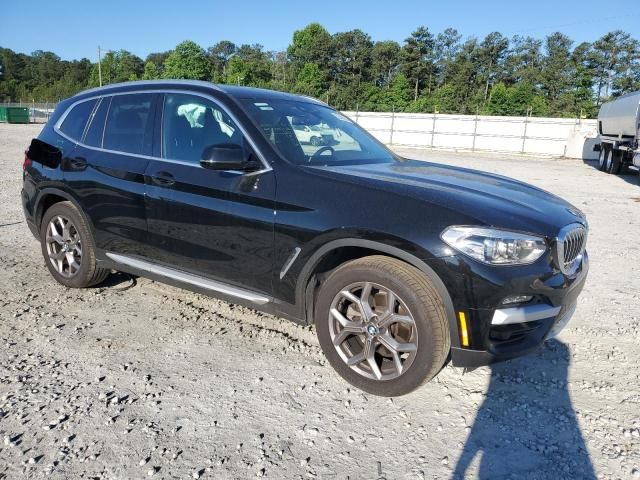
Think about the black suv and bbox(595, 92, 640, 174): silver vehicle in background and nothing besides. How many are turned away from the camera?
0

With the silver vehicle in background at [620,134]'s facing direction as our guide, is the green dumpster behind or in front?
behind

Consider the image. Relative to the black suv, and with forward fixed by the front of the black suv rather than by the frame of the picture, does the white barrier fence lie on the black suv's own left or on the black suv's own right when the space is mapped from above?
on the black suv's own left

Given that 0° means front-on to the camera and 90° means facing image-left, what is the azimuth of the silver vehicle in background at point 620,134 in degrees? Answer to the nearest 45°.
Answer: approximately 315°

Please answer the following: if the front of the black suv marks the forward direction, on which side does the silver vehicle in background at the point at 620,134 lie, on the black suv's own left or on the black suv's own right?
on the black suv's own left

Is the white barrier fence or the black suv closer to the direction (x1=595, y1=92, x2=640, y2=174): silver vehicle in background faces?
the black suv

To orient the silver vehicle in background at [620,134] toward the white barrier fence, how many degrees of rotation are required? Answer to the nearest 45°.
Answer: approximately 180°

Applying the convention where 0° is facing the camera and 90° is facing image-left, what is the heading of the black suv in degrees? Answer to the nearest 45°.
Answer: approximately 315°
